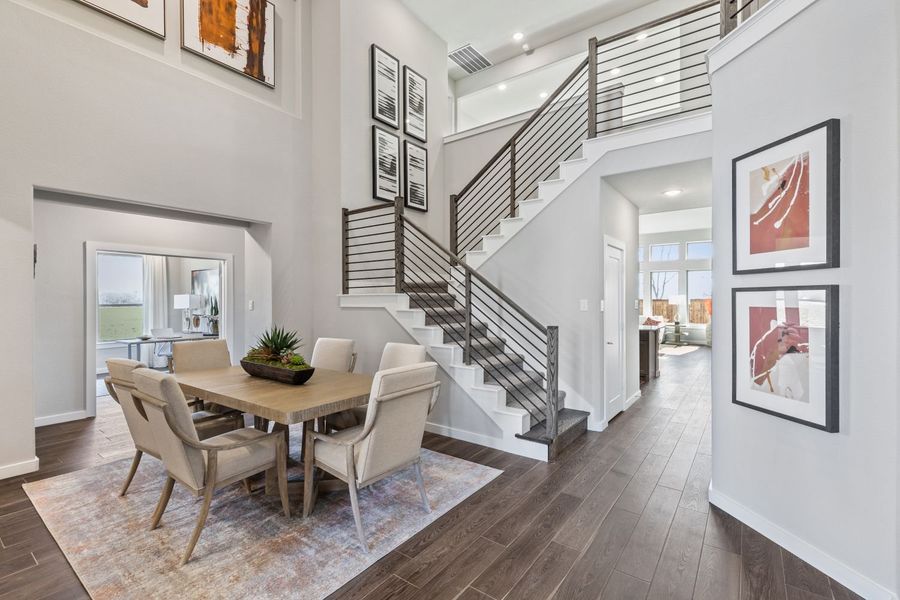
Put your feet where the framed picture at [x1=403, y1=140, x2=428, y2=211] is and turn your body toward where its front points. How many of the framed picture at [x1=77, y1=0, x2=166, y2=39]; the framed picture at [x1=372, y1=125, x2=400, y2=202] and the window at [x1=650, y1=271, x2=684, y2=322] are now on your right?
2

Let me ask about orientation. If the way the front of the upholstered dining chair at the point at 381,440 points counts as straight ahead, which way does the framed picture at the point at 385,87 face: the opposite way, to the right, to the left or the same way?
the opposite way

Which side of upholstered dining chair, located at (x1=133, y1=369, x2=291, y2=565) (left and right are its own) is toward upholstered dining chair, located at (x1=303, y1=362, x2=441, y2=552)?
right

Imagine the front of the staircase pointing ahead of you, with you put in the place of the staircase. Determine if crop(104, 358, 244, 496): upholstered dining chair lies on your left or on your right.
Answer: on your right

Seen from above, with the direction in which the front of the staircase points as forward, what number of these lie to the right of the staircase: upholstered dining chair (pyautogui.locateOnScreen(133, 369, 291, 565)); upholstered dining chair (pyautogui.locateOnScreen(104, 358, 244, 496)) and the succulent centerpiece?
3

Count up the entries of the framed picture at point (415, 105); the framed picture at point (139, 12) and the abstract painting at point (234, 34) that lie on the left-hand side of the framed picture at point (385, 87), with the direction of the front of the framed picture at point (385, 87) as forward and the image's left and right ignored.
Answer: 1

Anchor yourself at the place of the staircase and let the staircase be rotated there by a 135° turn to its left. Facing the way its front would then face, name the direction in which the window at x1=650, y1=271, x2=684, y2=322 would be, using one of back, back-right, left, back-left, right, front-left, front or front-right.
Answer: front-right
